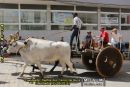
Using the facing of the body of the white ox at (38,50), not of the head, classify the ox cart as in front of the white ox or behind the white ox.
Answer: behind

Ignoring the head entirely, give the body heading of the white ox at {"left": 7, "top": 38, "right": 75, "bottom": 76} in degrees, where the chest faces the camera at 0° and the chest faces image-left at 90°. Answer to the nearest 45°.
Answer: approximately 90°
